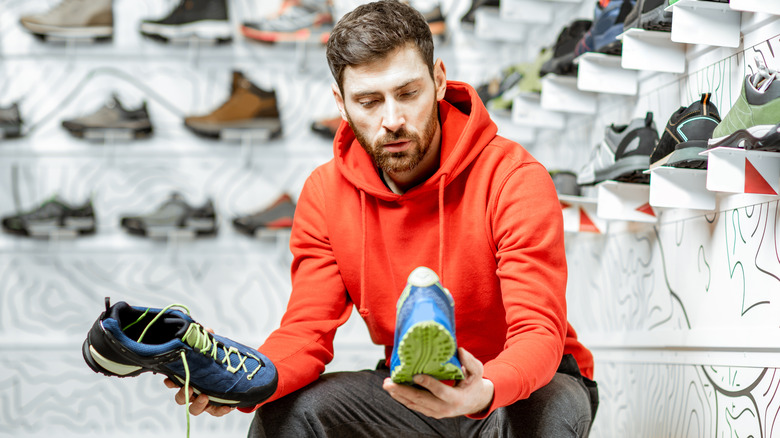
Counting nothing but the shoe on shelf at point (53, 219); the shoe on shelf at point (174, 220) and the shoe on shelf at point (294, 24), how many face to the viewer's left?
3

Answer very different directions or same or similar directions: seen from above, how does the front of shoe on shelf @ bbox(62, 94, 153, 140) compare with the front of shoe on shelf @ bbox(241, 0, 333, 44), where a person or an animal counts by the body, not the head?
same or similar directions

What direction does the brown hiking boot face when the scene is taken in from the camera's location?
facing to the left of the viewer

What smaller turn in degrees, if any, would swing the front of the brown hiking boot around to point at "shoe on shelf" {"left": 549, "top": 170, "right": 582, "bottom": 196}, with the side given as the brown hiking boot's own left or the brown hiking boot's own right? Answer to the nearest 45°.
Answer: approximately 135° to the brown hiking boot's own left

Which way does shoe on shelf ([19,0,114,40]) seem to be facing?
to the viewer's left

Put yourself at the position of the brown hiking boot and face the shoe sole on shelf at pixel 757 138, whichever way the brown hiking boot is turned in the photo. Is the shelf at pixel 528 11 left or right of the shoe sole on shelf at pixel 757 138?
left

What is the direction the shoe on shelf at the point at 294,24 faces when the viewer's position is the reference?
facing to the left of the viewer

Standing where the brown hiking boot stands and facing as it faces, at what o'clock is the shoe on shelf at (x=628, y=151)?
The shoe on shelf is roughly at 8 o'clock from the brown hiking boot.

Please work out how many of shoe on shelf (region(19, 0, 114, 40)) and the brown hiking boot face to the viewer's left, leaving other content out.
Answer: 2

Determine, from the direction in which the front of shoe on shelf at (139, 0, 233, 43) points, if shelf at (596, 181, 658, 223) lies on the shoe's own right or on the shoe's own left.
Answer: on the shoe's own left

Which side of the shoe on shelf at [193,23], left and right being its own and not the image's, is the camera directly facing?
left

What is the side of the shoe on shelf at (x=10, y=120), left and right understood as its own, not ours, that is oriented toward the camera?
left

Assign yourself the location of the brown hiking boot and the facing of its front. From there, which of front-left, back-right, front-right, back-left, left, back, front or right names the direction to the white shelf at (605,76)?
back-left

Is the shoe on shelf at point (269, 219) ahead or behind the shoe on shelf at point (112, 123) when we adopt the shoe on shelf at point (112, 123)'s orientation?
behind

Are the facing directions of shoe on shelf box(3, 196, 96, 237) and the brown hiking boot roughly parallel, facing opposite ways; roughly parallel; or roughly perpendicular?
roughly parallel

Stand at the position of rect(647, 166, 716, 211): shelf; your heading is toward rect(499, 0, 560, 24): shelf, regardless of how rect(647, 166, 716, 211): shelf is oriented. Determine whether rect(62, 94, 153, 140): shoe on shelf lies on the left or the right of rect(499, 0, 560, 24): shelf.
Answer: left

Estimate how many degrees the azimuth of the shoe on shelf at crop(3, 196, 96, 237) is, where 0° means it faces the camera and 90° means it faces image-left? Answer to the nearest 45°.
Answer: approximately 90°

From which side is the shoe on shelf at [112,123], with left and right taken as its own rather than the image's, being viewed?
left
